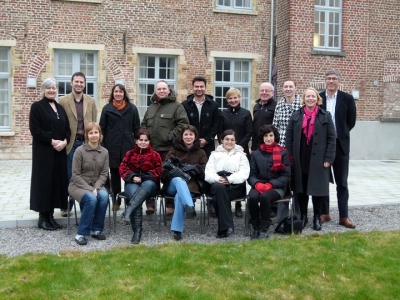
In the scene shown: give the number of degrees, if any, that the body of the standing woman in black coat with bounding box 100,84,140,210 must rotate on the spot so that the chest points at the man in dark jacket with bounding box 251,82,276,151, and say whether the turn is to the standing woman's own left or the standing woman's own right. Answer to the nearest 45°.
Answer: approximately 90° to the standing woman's own left

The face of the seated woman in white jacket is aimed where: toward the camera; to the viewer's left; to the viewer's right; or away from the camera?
toward the camera

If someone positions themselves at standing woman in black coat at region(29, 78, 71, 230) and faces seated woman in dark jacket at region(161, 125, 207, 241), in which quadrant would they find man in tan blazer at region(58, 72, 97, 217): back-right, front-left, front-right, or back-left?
front-left

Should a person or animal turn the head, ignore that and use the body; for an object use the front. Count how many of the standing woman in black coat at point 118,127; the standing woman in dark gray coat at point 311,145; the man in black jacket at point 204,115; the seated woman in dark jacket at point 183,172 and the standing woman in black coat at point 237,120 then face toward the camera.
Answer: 5

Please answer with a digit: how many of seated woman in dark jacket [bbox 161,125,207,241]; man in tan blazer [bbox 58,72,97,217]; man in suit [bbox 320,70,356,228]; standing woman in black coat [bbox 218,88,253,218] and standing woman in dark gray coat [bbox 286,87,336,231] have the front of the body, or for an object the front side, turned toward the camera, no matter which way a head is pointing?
5

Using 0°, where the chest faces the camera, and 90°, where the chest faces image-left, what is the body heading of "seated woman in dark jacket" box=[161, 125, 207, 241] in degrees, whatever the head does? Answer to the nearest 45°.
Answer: approximately 0°

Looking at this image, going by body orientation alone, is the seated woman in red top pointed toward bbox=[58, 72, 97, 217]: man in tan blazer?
no

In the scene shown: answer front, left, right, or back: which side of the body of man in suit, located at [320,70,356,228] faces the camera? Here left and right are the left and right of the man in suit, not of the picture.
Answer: front

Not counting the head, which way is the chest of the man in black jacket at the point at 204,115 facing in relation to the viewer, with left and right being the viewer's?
facing the viewer

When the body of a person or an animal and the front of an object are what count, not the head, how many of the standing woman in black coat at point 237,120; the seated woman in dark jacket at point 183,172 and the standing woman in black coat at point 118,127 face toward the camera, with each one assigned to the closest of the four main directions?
3

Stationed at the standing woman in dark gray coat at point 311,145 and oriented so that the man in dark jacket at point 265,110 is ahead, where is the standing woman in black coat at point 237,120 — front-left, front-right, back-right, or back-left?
front-left

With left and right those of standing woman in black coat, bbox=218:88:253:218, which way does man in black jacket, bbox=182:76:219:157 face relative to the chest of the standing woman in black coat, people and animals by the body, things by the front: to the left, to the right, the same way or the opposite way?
the same way

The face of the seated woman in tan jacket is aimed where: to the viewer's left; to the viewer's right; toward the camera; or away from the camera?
toward the camera

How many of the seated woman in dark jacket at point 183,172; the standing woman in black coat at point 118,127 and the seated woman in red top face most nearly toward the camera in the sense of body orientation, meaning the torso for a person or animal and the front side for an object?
3

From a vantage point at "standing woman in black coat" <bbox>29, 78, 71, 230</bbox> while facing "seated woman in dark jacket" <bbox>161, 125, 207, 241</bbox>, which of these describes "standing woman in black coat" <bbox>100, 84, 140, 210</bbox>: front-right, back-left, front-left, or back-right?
front-left

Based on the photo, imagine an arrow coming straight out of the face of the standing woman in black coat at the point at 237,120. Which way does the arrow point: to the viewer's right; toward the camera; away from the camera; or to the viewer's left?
toward the camera

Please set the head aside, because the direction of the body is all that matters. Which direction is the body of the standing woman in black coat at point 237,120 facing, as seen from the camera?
toward the camera

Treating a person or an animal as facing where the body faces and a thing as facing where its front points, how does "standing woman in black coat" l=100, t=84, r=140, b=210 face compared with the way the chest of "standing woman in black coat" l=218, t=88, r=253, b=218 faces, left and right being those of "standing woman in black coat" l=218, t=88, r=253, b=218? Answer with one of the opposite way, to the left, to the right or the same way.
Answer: the same way

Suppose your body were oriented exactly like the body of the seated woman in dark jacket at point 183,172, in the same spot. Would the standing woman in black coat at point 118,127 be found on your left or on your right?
on your right

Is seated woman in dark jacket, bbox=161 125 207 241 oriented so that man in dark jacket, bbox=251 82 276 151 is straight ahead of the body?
no
